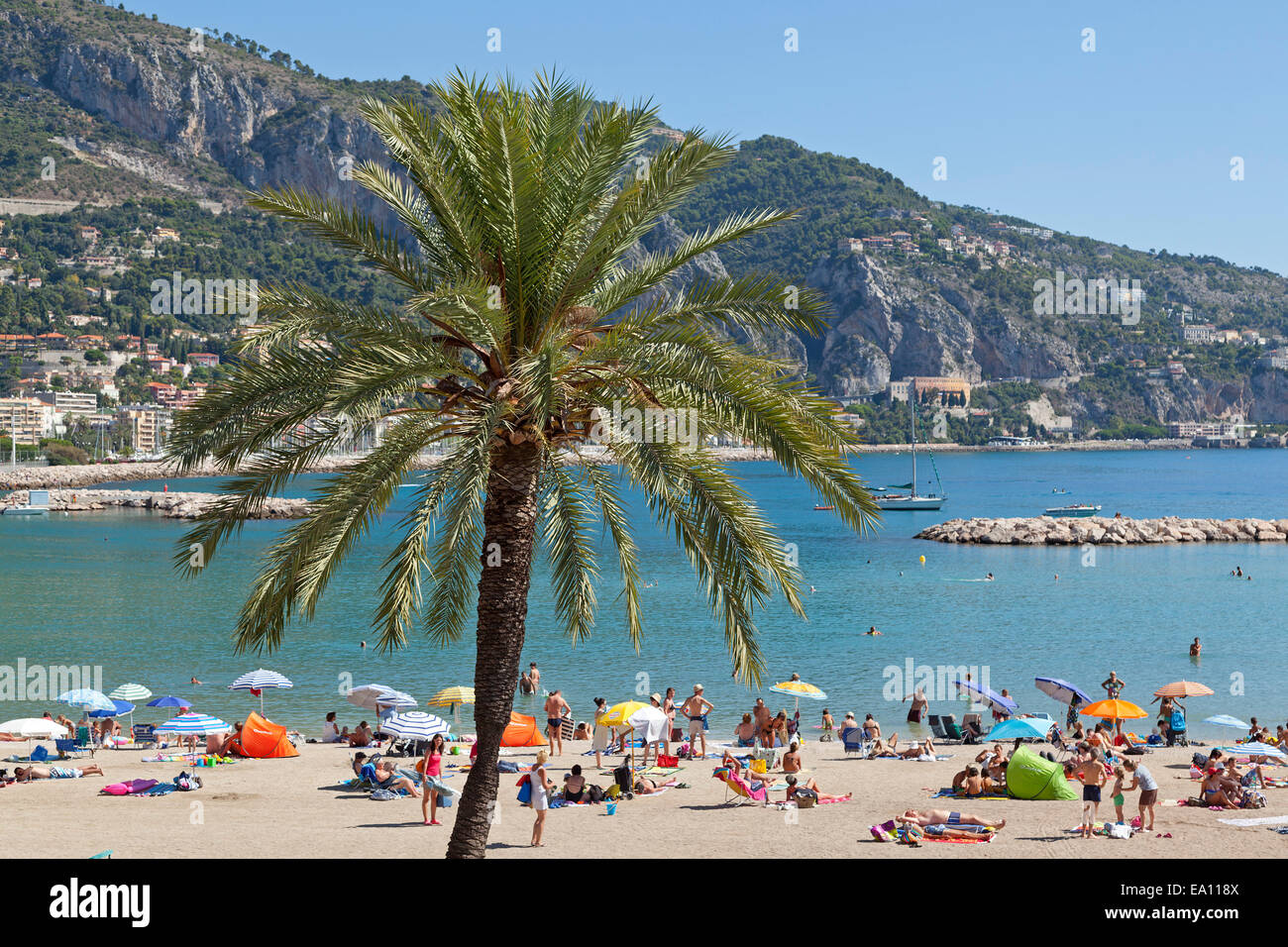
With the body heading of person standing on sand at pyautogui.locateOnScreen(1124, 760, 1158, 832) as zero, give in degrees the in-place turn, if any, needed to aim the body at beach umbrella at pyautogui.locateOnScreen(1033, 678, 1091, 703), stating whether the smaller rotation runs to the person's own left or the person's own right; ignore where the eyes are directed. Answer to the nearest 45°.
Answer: approximately 90° to the person's own right

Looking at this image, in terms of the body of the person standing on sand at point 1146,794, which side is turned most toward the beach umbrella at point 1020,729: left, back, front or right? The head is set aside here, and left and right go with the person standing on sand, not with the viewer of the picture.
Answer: right
